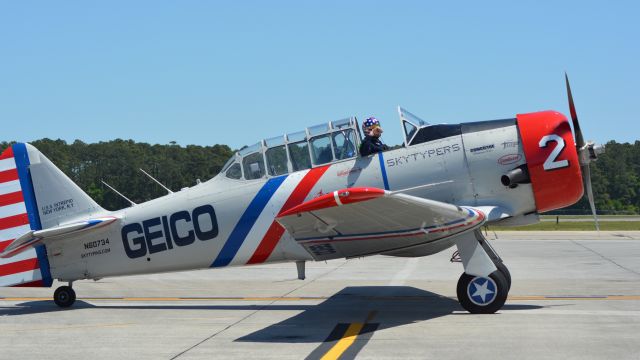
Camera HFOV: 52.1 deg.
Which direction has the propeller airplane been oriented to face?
to the viewer's right
